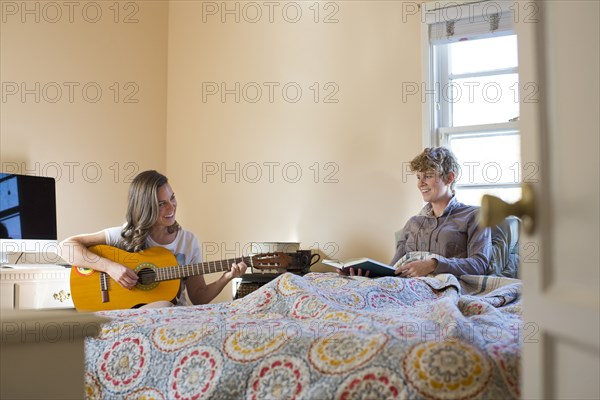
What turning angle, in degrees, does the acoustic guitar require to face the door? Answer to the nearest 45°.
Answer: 0° — it already faces it

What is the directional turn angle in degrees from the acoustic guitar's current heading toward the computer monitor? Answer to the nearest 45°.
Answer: approximately 135° to its right

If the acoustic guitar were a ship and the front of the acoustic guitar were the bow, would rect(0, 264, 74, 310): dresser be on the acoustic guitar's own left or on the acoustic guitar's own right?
on the acoustic guitar's own right

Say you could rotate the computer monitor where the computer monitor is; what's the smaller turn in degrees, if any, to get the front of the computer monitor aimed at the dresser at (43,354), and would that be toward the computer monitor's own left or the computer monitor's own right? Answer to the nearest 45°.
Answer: approximately 45° to the computer monitor's own right

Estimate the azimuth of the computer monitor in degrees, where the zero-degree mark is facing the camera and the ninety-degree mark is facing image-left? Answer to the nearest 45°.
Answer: approximately 315°

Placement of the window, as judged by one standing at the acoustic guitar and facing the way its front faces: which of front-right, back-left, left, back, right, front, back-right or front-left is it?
left

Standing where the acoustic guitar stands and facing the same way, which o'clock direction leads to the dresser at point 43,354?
The dresser is roughly at 12 o'clock from the acoustic guitar.

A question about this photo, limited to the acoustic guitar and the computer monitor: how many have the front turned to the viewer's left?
0

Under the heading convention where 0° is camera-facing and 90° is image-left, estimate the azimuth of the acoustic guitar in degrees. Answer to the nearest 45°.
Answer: approximately 0°

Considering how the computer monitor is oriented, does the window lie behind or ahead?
ahead
